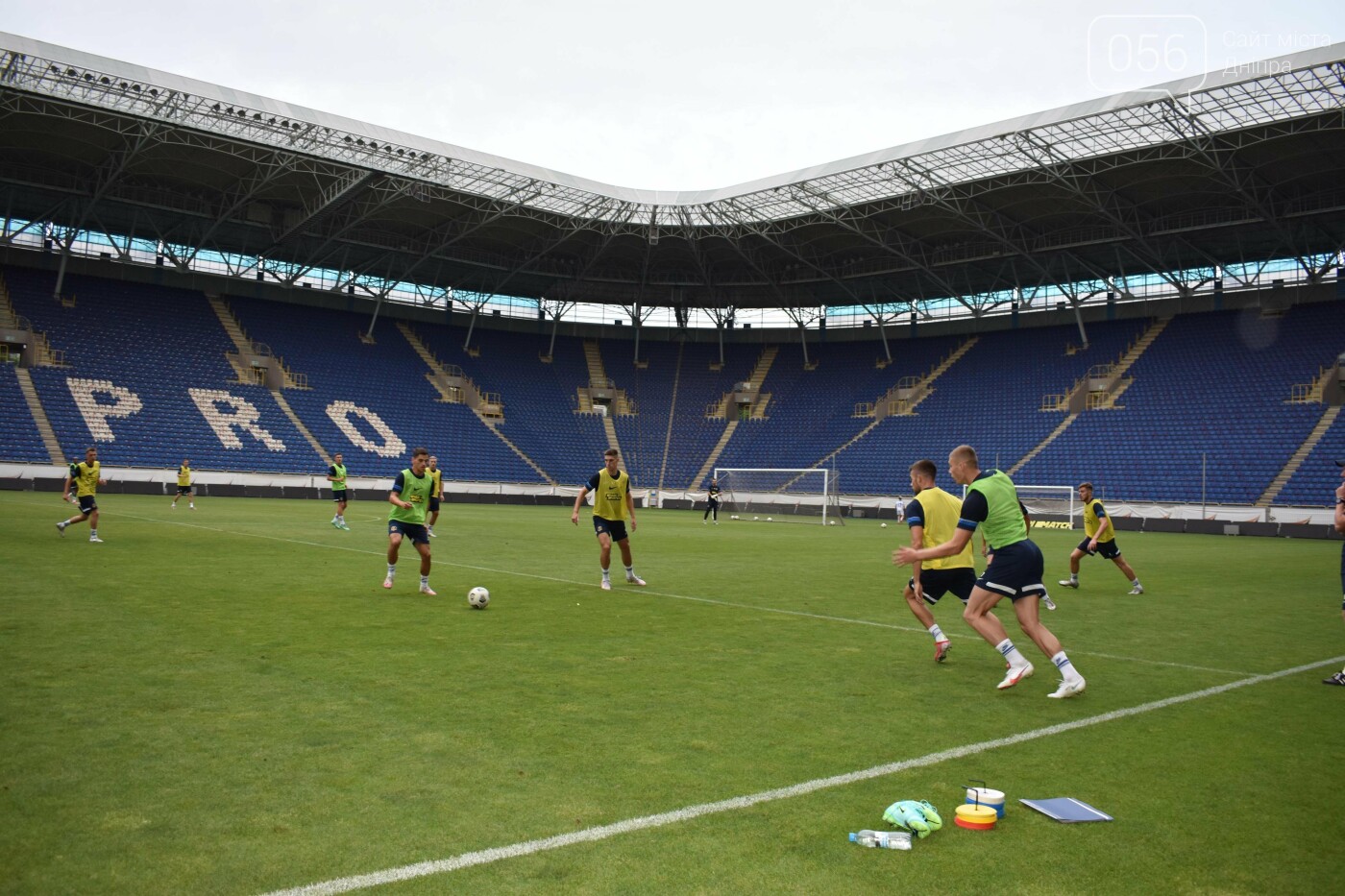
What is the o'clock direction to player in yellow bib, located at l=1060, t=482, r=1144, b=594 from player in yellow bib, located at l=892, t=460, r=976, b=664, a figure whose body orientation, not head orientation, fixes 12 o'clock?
player in yellow bib, located at l=1060, t=482, r=1144, b=594 is roughly at 2 o'clock from player in yellow bib, located at l=892, t=460, r=976, b=664.

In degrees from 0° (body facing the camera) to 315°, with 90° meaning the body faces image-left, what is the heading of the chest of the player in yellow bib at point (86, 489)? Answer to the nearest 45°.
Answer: approximately 315°

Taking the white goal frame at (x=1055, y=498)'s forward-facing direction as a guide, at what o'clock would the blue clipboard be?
The blue clipboard is roughly at 12 o'clock from the white goal frame.

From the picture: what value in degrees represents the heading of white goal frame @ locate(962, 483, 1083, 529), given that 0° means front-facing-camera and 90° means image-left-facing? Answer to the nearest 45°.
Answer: approximately 0°

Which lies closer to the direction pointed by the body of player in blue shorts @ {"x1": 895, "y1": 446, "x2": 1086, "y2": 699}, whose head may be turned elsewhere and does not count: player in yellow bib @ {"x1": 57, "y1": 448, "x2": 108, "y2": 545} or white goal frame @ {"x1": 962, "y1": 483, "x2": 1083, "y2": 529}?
the player in yellow bib

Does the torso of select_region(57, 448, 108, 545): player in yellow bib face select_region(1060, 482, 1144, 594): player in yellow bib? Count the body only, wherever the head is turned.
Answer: yes

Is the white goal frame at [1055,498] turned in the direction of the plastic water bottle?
yes

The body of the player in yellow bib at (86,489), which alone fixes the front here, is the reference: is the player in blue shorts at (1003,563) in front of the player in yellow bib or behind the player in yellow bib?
in front

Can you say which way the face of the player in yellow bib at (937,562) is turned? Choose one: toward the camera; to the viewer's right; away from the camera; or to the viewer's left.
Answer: to the viewer's left

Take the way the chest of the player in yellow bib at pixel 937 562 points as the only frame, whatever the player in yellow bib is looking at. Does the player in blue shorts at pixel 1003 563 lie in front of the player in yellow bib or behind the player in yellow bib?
behind

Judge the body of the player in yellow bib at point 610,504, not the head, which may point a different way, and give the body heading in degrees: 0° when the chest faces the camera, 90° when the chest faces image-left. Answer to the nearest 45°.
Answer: approximately 0°

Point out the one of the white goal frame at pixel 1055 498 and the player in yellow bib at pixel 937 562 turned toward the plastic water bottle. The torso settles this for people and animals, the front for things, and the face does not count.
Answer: the white goal frame

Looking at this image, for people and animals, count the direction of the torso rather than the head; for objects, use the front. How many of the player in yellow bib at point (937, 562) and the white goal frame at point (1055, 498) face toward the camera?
1

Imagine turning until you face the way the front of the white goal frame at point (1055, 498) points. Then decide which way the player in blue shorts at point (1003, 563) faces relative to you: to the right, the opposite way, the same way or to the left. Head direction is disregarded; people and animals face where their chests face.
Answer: to the right

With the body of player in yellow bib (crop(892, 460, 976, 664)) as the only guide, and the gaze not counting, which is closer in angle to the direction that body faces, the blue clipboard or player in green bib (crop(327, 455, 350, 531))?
the player in green bib
